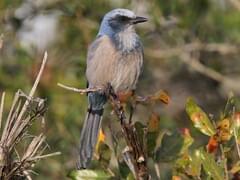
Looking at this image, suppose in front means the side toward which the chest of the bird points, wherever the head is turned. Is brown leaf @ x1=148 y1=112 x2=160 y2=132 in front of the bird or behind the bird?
in front

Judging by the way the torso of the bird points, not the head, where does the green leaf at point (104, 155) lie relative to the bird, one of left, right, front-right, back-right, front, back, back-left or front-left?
front-right

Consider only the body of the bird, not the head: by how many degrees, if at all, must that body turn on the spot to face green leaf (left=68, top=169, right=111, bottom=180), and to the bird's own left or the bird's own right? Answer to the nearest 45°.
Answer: approximately 45° to the bird's own right

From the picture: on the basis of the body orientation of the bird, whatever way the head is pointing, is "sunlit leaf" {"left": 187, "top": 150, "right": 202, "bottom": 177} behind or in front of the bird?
in front

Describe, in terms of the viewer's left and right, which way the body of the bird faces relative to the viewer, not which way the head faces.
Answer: facing the viewer and to the right of the viewer

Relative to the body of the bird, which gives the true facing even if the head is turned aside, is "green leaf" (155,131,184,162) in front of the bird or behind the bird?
in front
